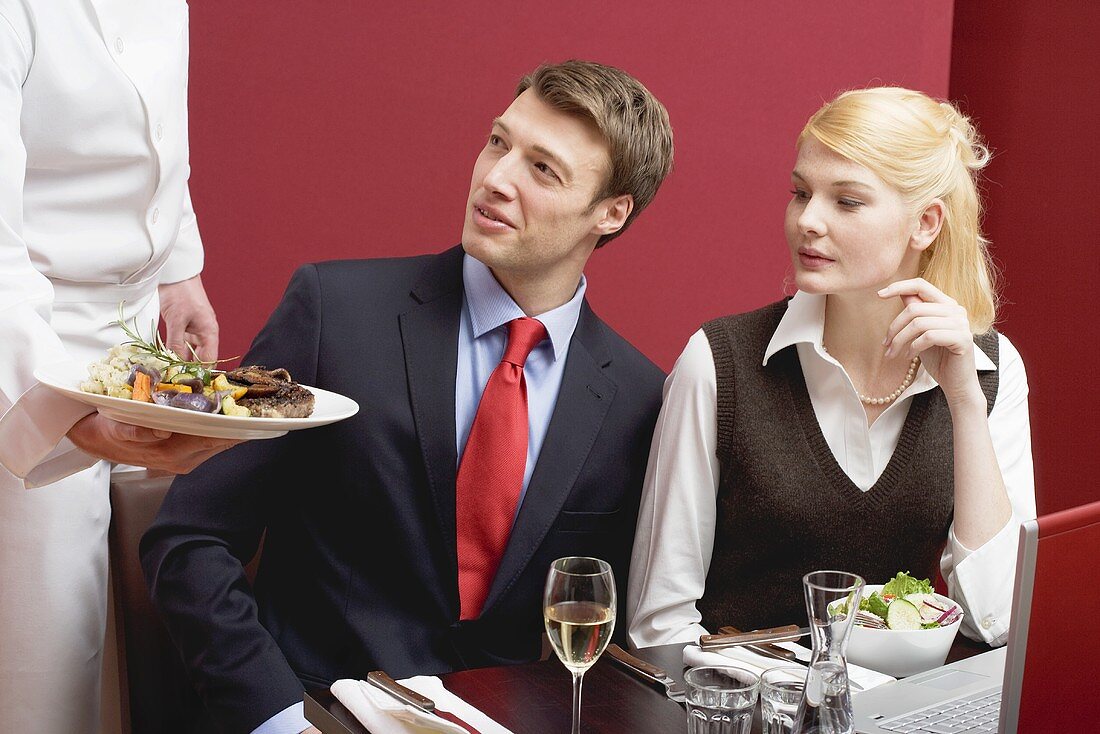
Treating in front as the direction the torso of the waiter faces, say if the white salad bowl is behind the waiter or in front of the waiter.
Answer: in front

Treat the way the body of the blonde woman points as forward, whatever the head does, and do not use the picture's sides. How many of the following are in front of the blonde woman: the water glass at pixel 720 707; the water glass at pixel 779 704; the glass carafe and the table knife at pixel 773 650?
4

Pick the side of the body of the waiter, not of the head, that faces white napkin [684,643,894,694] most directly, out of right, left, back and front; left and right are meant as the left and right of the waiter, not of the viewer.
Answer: front

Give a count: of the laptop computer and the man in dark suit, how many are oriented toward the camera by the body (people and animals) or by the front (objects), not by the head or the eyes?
1

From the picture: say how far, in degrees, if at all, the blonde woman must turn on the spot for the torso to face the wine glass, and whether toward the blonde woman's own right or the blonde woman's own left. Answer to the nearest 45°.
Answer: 0° — they already face it

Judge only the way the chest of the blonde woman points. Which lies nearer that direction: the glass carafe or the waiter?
the glass carafe

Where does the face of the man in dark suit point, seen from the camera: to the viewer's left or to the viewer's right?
to the viewer's left

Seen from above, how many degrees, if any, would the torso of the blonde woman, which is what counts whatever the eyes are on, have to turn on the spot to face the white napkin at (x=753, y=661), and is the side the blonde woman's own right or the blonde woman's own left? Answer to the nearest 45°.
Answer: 0° — they already face it

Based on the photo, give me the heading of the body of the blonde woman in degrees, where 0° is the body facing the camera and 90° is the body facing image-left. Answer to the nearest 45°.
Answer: approximately 0°

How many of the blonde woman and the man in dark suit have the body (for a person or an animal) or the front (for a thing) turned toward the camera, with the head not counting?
2

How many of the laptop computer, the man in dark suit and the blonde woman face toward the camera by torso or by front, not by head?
2

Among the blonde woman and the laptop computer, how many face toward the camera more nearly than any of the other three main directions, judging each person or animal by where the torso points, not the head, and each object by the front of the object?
1

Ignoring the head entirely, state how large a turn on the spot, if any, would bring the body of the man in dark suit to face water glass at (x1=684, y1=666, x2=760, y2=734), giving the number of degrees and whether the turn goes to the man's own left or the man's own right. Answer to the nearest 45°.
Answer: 0° — they already face it

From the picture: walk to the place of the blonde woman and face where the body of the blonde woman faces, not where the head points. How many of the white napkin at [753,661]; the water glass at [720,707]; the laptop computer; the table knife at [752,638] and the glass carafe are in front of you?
5
